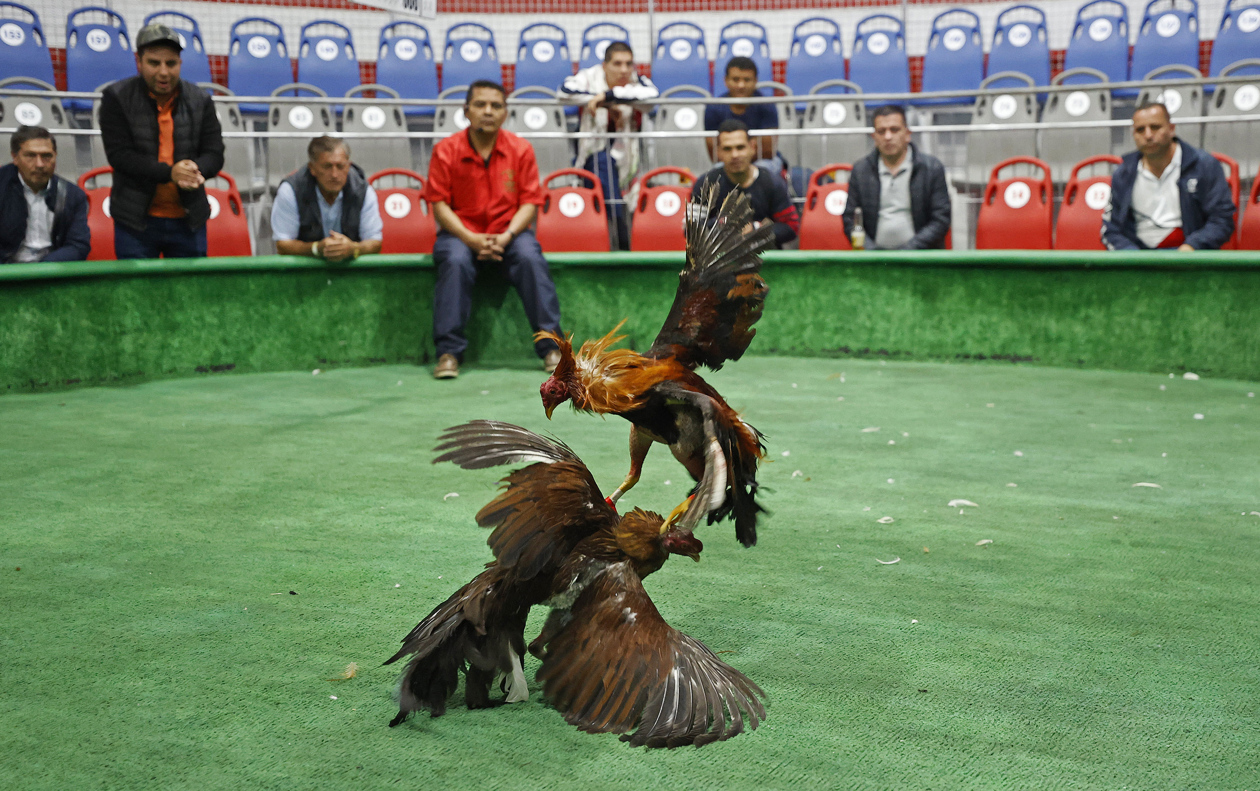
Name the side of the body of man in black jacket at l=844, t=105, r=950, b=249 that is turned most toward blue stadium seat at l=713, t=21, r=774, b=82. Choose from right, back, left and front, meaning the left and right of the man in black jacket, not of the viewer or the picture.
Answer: back

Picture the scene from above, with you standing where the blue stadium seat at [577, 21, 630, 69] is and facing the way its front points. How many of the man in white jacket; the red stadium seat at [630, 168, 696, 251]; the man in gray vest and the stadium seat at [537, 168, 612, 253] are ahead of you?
4

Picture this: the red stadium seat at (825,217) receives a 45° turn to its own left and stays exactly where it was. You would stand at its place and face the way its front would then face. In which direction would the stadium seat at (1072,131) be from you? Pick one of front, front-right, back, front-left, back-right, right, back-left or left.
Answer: left

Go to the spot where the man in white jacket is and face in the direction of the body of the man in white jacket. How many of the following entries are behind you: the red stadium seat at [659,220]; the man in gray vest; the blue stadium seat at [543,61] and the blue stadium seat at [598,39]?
2

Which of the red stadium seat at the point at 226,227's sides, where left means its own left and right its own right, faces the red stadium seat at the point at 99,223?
right

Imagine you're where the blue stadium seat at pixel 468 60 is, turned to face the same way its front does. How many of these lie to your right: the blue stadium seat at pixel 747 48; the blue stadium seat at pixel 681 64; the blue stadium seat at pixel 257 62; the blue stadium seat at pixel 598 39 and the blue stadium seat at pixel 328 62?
2

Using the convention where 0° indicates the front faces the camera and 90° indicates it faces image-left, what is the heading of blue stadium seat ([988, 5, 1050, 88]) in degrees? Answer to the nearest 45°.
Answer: approximately 0°

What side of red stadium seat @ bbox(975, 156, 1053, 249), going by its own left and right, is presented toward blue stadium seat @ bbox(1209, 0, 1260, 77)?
back

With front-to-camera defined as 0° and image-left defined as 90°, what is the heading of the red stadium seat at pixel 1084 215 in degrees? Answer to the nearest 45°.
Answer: approximately 45°
